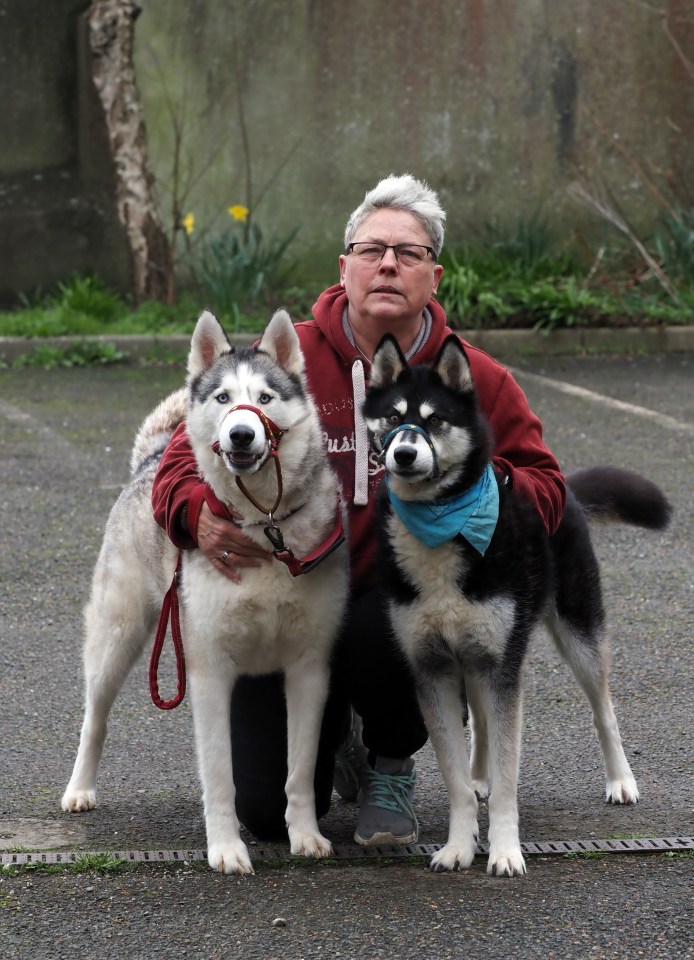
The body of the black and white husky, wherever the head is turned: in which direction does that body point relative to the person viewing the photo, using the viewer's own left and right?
facing the viewer and to the left of the viewer

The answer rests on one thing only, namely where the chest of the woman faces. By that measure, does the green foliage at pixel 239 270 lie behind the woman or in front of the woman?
behind

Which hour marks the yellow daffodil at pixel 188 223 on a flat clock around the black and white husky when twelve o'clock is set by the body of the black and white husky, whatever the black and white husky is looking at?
The yellow daffodil is roughly at 4 o'clock from the black and white husky.

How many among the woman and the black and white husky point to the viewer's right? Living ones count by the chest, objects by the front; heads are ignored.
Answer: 0

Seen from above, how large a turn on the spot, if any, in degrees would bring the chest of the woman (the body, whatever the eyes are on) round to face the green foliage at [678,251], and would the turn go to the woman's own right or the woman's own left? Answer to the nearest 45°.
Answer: approximately 180°

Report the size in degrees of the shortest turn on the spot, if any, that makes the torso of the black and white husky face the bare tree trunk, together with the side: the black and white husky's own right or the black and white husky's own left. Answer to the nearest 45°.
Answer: approximately 90° to the black and white husky's own right

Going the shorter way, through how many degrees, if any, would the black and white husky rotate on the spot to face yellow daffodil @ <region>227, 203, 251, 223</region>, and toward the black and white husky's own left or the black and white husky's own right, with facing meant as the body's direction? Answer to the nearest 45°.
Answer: approximately 135° to the black and white husky's own right

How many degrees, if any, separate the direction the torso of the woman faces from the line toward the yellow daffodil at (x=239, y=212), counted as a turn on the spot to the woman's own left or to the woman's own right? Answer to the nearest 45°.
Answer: approximately 180°

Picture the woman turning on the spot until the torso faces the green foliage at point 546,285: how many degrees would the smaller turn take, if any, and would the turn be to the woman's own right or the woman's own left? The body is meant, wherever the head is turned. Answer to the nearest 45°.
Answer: approximately 180°
